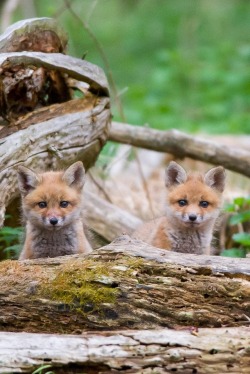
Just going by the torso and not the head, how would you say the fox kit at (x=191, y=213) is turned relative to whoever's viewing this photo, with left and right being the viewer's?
facing the viewer and to the right of the viewer

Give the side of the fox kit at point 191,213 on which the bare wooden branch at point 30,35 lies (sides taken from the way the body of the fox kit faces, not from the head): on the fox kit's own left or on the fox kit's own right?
on the fox kit's own right

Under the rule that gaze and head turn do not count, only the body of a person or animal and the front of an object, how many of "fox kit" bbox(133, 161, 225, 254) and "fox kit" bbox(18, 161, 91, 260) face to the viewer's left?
0

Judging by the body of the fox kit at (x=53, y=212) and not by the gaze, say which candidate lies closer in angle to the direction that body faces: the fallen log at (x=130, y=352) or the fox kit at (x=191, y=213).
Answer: the fallen log

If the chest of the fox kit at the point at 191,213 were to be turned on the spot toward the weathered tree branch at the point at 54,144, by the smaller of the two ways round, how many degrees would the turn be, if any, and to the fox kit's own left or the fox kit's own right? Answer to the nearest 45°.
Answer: approximately 135° to the fox kit's own right

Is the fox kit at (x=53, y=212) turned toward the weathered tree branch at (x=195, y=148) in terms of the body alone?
no

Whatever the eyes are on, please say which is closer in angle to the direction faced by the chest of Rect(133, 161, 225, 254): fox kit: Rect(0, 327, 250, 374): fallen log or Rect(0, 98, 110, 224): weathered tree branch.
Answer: the fallen log

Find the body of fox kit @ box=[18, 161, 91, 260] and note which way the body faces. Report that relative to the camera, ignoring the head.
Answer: toward the camera

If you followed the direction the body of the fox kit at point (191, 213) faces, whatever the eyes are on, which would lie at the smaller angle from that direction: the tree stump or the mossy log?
the mossy log

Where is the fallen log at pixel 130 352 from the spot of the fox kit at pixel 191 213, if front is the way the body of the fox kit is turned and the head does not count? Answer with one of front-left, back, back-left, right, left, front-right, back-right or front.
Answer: front-right

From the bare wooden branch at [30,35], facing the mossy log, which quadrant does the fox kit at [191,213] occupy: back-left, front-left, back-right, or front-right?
front-left

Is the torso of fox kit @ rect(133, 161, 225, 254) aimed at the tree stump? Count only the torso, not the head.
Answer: no

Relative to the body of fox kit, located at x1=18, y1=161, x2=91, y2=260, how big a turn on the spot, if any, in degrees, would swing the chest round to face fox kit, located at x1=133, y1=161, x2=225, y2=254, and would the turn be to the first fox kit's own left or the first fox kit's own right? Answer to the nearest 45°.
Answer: approximately 90° to the first fox kit's own left

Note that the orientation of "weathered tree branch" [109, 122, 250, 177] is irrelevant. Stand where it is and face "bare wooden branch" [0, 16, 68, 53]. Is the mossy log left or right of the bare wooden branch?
left
